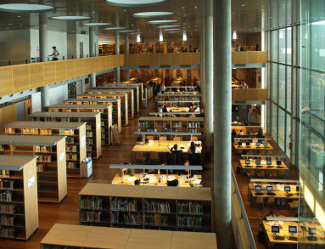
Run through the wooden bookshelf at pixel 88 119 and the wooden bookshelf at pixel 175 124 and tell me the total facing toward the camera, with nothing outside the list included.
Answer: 2

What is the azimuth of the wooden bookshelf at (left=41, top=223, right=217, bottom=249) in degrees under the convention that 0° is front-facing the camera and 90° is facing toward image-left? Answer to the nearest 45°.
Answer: approximately 0°

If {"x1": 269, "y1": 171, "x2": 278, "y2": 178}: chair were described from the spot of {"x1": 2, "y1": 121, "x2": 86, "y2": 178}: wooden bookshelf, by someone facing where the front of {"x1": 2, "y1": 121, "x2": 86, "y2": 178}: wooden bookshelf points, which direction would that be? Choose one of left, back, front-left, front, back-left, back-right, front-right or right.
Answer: left

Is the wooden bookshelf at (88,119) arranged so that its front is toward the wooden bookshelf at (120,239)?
yes

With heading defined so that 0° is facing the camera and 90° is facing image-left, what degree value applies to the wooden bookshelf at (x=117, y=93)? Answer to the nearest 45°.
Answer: approximately 0°

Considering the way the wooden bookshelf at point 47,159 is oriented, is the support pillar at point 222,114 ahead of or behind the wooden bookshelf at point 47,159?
ahead

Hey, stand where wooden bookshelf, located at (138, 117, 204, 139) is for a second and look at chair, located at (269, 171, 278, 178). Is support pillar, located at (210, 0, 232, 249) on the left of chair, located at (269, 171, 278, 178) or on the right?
right
